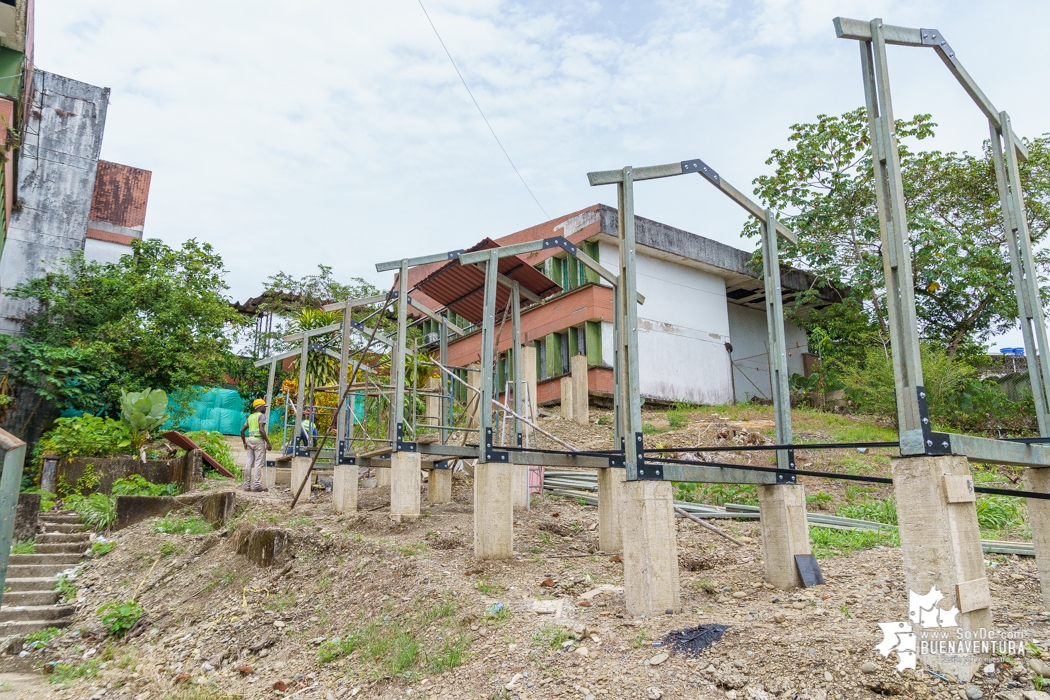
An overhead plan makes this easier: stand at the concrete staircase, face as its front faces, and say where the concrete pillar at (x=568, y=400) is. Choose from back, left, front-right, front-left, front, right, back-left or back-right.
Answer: left

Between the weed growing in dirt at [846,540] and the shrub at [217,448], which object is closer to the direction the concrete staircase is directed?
the weed growing in dirt

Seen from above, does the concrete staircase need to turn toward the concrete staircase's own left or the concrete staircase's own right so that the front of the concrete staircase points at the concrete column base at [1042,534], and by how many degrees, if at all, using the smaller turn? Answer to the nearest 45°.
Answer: approximately 45° to the concrete staircase's own left

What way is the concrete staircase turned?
toward the camera

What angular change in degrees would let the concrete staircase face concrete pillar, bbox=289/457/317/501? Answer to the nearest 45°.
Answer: approximately 90° to its left

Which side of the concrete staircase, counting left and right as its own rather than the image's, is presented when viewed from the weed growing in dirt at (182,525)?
left

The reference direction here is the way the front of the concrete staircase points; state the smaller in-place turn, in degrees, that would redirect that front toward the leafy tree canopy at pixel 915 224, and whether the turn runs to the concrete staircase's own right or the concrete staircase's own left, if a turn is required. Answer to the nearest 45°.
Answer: approximately 90° to the concrete staircase's own left

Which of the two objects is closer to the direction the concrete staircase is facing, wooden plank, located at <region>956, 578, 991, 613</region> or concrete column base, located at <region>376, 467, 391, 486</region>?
the wooden plank

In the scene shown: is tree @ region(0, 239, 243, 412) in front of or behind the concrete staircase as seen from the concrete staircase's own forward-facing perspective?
behind

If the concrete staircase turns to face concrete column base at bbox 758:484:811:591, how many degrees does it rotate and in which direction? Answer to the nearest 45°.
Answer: approximately 45° to its left
